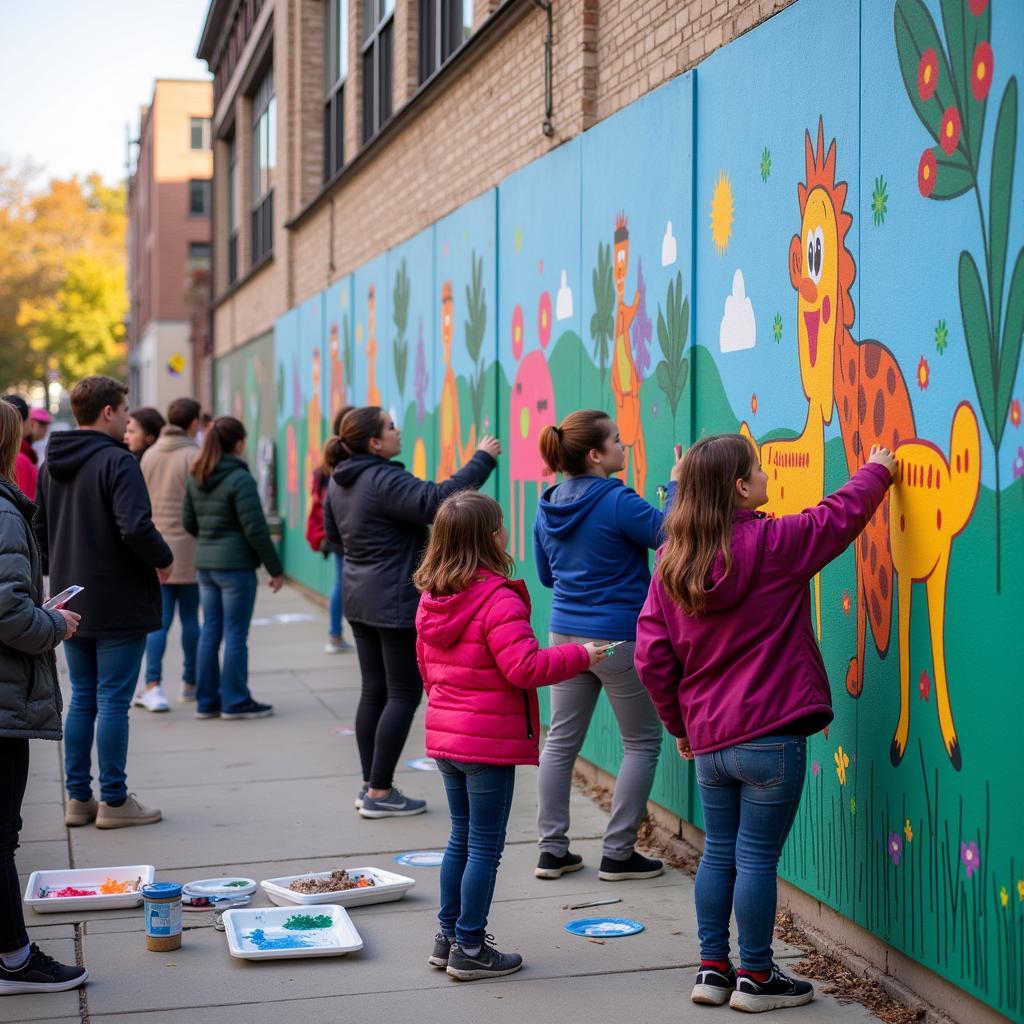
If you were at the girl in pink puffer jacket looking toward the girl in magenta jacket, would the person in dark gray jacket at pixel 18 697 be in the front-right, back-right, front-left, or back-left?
back-right

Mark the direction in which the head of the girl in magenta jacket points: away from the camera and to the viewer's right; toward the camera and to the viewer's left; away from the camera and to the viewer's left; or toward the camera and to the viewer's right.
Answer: away from the camera and to the viewer's right

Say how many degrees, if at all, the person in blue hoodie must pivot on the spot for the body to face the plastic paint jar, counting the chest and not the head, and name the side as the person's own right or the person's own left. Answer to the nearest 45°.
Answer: approximately 180°

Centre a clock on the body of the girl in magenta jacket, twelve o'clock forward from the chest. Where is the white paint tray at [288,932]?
The white paint tray is roughly at 8 o'clock from the girl in magenta jacket.

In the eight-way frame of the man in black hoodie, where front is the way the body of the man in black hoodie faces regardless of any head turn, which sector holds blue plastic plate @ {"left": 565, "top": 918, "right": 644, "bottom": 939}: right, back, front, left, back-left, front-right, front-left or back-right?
right

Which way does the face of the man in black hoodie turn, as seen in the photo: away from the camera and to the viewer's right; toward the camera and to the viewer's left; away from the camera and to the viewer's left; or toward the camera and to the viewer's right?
away from the camera and to the viewer's right

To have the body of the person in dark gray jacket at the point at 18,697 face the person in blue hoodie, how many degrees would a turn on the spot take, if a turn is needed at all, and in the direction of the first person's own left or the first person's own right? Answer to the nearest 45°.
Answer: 0° — they already face them

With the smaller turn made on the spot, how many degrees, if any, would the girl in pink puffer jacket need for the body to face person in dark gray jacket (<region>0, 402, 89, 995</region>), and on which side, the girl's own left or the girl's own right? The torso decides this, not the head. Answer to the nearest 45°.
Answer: approximately 135° to the girl's own left

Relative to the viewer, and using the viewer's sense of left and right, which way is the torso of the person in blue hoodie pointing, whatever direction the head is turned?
facing away from the viewer and to the right of the viewer

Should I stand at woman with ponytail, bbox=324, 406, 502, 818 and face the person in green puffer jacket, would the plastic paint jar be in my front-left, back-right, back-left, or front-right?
back-left

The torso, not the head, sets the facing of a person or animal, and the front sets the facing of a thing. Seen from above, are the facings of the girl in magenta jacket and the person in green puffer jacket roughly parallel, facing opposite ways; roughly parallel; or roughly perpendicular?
roughly parallel

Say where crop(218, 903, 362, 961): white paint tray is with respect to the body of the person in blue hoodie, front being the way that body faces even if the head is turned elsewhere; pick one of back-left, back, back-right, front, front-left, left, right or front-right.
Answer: back

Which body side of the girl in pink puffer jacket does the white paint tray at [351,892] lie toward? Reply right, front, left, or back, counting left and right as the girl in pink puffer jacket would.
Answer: left

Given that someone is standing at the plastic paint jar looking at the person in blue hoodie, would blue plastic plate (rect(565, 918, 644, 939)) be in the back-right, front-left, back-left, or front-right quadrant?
front-right

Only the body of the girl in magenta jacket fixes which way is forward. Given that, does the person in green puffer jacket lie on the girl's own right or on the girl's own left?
on the girl's own left

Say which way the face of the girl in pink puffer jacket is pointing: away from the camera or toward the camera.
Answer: away from the camera

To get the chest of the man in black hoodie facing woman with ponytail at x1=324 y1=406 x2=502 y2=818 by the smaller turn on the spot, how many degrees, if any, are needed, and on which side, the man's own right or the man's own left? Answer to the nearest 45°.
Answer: approximately 45° to the man's own right
